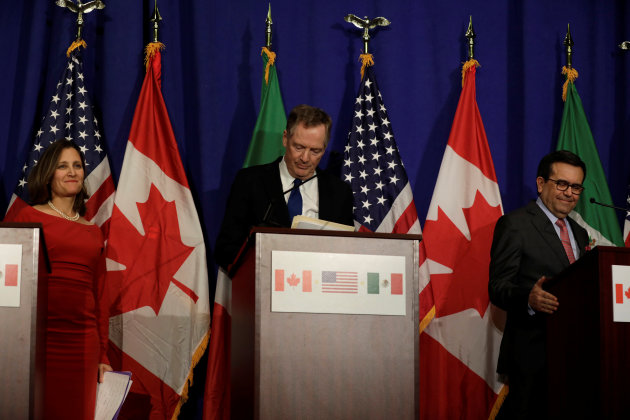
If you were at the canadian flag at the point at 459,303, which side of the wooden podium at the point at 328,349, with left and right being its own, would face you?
back

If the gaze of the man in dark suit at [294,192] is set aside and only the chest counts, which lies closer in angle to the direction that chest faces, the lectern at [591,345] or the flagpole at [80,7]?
the lectern

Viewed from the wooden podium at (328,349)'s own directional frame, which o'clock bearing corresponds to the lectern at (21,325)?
The lectern is roughly at 3 o'clock from the wooden podium.

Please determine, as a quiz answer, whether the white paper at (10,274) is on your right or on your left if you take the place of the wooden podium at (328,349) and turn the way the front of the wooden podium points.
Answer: on your right

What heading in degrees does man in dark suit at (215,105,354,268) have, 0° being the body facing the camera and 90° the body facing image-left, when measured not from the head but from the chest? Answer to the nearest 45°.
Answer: approximately 0°

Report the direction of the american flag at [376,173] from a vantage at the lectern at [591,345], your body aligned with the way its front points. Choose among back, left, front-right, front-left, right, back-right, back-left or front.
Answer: back

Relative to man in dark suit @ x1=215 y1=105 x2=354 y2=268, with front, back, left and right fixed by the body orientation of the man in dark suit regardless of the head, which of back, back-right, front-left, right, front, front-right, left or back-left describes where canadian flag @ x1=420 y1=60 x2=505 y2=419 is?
back-left

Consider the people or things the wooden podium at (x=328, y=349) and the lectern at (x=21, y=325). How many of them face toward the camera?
2
